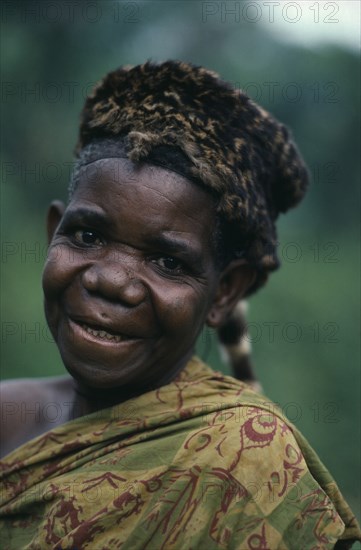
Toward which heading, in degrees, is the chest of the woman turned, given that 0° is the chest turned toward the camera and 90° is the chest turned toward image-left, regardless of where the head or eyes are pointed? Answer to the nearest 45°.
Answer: approximately 45°
